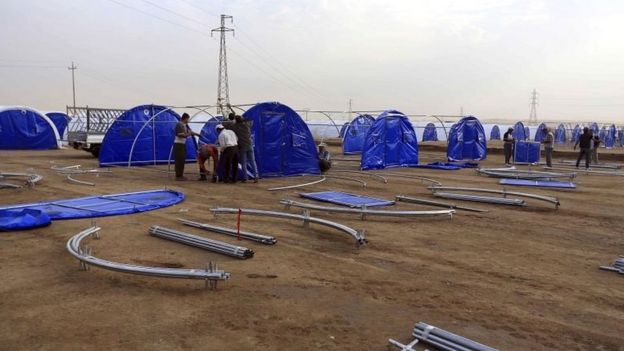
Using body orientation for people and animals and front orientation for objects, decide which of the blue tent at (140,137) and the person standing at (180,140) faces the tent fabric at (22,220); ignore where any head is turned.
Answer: the blue tent

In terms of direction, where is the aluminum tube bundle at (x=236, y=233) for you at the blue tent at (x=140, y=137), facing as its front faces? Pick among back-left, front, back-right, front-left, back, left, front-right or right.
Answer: front

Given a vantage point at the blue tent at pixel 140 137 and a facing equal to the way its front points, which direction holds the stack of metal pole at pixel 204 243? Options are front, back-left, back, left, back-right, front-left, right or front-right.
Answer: front

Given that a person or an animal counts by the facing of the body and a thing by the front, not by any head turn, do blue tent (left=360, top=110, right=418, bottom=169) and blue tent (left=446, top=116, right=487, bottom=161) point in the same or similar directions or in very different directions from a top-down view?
same or similar directions

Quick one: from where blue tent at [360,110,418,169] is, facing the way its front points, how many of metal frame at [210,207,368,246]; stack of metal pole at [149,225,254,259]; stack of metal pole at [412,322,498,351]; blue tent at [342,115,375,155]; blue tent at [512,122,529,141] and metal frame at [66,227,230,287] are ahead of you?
4

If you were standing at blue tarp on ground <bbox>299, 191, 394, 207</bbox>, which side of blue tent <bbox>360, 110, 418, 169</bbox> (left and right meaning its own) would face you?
front

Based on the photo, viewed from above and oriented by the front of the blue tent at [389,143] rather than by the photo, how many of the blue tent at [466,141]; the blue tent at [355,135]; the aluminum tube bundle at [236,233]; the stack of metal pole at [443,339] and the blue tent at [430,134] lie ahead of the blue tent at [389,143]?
2

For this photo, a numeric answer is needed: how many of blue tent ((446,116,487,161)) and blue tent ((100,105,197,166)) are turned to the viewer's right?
0

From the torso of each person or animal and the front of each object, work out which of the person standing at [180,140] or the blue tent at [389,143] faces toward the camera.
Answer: the blue tent

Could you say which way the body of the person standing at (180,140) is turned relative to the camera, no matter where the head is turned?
to the viewer's right

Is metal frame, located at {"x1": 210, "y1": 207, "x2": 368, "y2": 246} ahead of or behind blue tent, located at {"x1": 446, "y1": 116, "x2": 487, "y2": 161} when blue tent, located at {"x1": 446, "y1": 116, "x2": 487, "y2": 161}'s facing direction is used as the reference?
ahead

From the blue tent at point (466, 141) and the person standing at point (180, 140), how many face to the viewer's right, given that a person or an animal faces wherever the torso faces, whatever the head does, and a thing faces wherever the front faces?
1

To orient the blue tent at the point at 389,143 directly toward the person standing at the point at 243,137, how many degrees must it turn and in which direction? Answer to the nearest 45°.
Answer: approximately 45° to its right

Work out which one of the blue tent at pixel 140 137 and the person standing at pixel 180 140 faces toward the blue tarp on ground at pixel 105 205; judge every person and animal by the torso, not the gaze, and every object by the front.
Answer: the blue tent

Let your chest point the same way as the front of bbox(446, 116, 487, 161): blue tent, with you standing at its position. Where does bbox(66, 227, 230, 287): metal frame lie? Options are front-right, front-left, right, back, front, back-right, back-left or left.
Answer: front

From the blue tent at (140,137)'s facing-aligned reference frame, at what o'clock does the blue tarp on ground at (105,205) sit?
The blue tarp on ground is roughly at 12 o'clock from the blue tent.

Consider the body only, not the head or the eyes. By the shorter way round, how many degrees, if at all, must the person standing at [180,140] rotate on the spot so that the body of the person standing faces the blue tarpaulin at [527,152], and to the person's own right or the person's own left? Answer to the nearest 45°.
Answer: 0° — they already face it

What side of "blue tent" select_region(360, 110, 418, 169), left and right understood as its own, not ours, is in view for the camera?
front

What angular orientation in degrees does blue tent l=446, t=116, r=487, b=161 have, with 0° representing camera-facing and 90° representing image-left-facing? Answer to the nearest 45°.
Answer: approximately 0°
